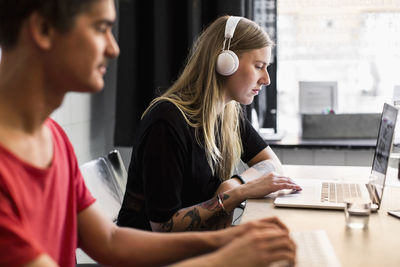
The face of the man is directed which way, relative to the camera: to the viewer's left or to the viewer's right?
to the viewer's right

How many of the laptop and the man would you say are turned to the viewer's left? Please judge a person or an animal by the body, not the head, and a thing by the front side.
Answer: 1

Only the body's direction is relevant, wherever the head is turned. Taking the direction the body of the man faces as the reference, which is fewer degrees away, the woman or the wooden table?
the wooden table

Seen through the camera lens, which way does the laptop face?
facing to the left of the viewer

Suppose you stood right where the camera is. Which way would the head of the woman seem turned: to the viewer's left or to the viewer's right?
to the viewer's right

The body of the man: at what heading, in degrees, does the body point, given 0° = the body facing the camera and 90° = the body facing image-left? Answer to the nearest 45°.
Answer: approximately 315°

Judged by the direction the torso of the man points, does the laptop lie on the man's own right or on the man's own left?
on the man's own left

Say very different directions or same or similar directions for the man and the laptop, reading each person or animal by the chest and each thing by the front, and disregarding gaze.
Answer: very different directions
